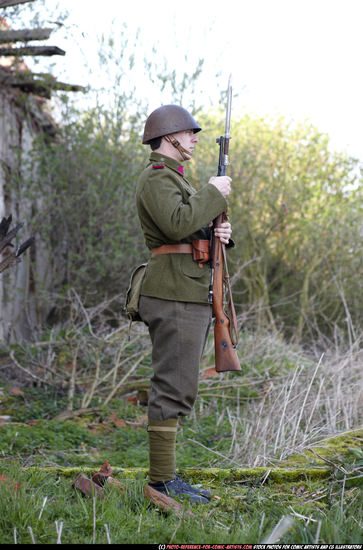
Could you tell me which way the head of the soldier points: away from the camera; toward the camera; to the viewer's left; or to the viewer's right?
to the viewer's right

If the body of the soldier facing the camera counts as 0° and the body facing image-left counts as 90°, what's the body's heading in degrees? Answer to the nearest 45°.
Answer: approximately 270°
